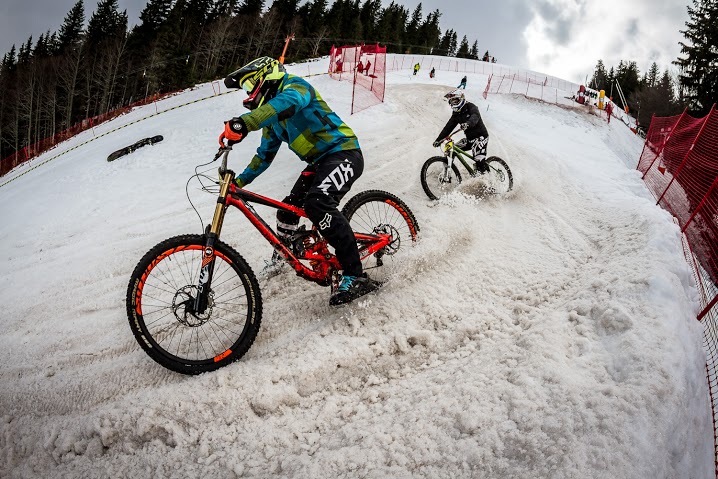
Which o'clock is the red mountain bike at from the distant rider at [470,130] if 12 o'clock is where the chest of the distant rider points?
The red mountain bike is roughly at 11 o'clock from the distant rider.

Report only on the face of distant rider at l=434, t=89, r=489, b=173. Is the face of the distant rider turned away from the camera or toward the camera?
toward the camera

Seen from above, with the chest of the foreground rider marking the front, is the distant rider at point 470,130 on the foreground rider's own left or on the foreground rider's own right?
on the foreground rider's own right

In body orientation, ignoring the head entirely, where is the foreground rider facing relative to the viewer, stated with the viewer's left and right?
facing to the left of the viewer

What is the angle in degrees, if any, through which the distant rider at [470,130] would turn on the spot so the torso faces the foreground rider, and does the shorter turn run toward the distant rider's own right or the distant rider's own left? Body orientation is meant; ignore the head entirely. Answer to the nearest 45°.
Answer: approximately 45° to the distant rider's own left

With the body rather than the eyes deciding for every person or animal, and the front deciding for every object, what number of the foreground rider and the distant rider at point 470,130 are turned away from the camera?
0

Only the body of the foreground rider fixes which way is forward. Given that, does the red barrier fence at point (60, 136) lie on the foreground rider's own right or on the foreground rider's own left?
on the foreground rider's own right

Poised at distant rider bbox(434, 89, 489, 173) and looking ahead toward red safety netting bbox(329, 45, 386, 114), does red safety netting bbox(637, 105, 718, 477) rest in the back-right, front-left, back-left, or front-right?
back-right

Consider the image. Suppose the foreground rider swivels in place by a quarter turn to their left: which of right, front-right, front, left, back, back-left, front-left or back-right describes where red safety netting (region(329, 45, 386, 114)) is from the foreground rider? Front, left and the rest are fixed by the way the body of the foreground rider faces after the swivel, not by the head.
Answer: back
